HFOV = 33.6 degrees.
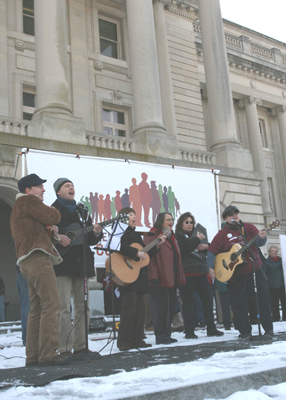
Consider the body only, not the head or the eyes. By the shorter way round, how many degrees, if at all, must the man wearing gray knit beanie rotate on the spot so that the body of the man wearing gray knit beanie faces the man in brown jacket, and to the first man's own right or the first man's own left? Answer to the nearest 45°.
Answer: approximately 90° to the first man's own right

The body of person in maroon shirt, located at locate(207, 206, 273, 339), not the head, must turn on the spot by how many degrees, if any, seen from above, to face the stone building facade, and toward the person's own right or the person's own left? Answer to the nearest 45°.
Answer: approximately 180°

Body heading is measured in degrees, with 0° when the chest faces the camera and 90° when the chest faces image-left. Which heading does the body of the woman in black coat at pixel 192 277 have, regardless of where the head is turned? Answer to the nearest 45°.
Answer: approximately 315°

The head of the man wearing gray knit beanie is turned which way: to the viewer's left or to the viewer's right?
to the viewer's right

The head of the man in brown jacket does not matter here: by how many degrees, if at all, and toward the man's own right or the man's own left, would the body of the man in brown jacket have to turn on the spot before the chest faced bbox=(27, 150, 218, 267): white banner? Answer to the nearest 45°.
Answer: approximately 90° to the man's own left

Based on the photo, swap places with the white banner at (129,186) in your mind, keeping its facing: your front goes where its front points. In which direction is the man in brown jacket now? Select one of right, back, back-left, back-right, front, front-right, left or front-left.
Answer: front-right

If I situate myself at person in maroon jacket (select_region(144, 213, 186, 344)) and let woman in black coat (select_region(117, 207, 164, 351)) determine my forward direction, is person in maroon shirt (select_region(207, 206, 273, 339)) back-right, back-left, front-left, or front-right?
back-left

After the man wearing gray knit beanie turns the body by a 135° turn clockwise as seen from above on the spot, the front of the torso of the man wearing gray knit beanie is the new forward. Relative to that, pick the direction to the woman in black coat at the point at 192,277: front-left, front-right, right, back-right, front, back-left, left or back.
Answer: back-right

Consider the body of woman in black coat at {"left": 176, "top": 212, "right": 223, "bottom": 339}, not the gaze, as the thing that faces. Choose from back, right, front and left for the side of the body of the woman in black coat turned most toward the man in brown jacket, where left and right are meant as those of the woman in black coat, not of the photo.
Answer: right

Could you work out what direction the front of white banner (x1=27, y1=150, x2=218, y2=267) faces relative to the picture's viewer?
facing the viewer and to the right of the viewer

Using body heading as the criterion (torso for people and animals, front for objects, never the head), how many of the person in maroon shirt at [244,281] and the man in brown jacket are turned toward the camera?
1

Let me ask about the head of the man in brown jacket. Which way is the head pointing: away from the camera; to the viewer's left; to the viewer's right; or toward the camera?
to the viewer's right
